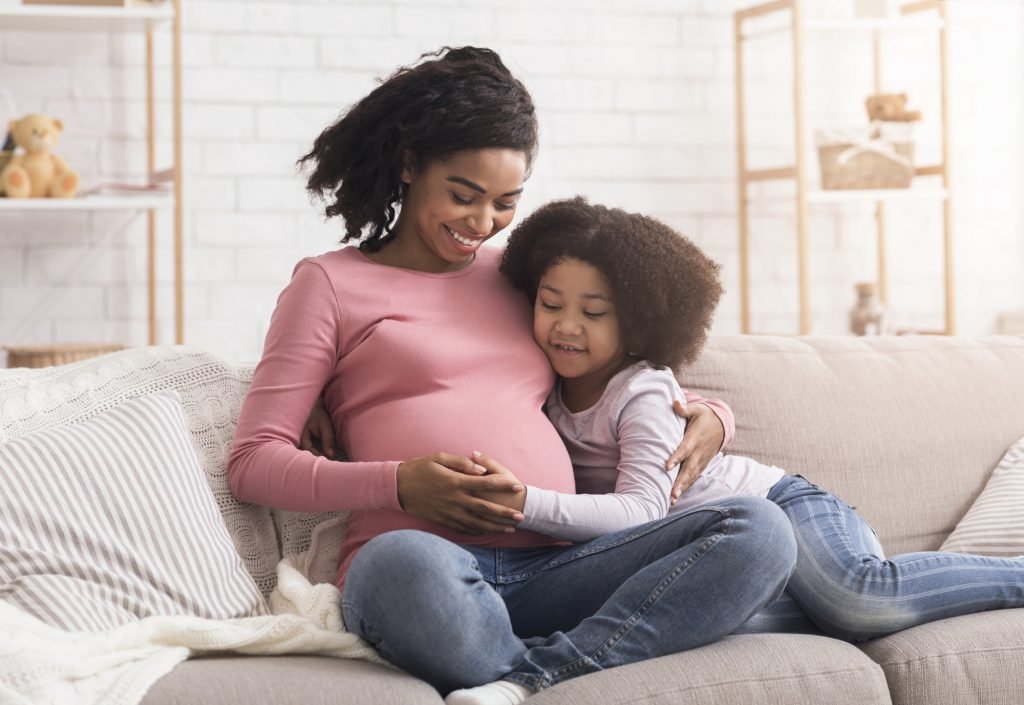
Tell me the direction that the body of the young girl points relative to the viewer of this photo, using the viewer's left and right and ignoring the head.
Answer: facing the viewer and to the left of the viewer

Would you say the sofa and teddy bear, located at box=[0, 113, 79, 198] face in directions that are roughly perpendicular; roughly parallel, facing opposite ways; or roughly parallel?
roughly parallel

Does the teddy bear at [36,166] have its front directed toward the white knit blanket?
yes

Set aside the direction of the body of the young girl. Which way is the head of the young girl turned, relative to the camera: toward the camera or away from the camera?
toward the camera

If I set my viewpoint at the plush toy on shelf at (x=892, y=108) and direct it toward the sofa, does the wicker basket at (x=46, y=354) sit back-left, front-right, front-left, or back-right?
front-right

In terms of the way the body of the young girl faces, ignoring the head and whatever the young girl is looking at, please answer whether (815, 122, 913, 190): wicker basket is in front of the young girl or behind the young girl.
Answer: behind

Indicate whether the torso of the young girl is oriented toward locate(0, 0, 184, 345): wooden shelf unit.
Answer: no

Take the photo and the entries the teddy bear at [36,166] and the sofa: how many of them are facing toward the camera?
2

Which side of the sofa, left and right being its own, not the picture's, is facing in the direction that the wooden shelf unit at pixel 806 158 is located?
back

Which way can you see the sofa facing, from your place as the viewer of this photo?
facing the viewer
